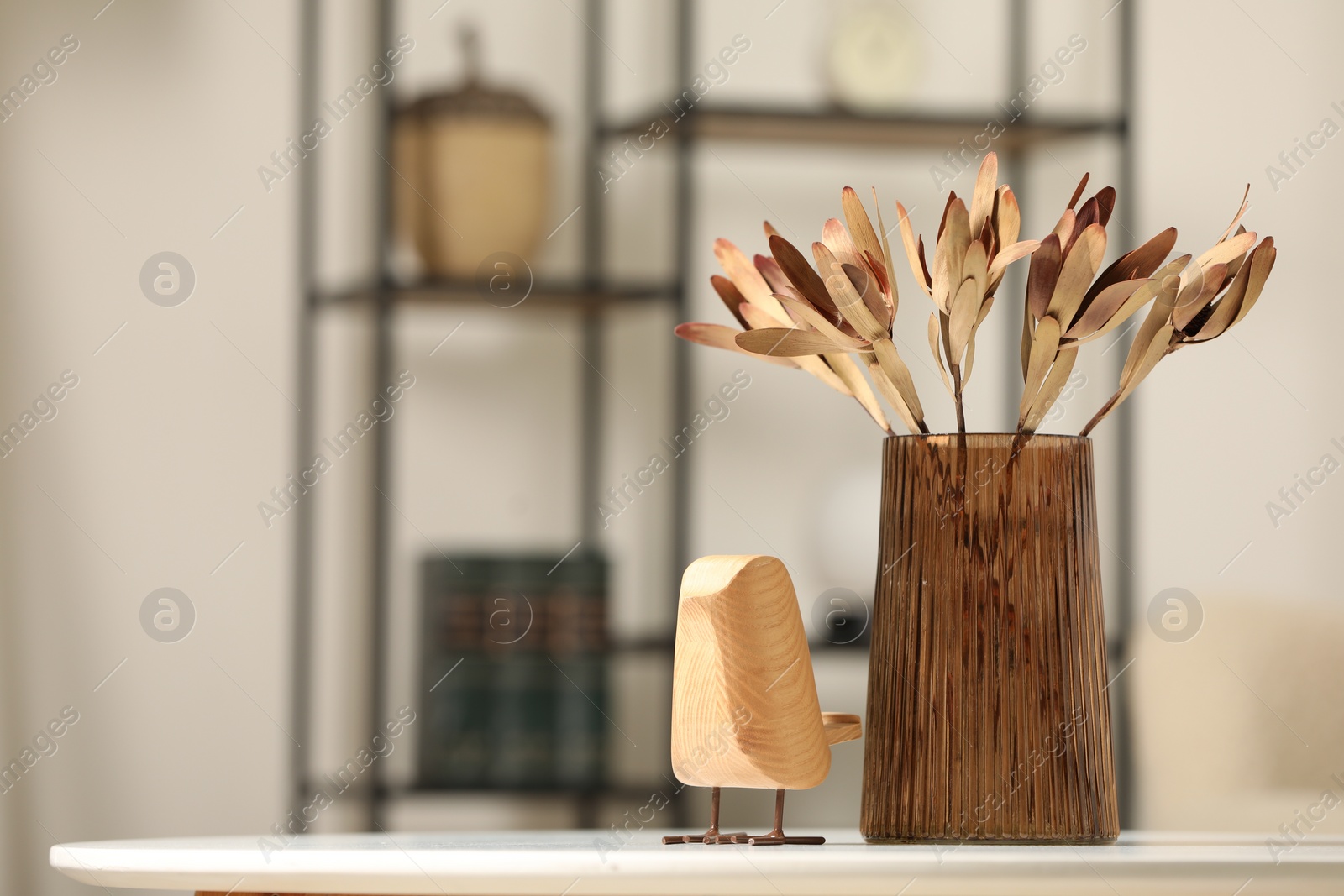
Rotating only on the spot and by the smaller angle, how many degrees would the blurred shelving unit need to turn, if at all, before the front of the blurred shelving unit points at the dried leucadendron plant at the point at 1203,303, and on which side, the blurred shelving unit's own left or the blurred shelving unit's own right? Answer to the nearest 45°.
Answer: approximately 45° to the blurred shelving unit's own left

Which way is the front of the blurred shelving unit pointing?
toward the camera

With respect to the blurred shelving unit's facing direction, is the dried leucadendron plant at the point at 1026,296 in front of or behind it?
in front

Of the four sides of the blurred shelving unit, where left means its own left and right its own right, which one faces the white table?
front

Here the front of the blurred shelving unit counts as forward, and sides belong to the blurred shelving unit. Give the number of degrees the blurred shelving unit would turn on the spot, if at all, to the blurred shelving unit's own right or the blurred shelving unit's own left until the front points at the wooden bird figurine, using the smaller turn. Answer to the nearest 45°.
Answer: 0° — it already faces it

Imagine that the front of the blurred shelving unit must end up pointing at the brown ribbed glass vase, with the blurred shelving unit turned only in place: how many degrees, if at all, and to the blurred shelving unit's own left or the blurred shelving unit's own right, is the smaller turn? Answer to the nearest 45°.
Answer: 0° — it already faces it

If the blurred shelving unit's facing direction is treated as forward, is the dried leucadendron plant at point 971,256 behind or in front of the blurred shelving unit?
in front
